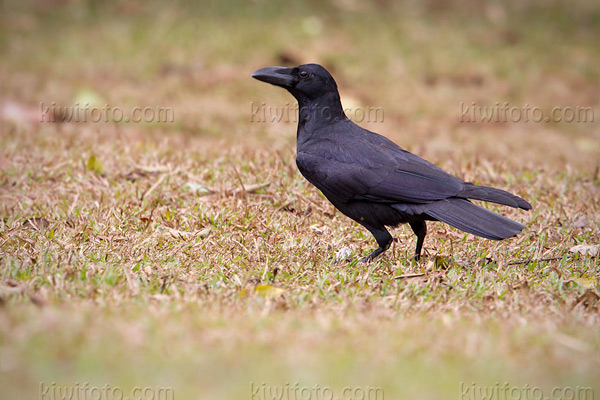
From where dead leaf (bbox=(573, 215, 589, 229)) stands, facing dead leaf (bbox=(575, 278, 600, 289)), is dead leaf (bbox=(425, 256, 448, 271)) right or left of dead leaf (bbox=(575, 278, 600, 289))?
right

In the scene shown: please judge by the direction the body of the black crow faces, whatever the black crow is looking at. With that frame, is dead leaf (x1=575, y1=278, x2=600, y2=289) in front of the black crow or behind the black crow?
behind

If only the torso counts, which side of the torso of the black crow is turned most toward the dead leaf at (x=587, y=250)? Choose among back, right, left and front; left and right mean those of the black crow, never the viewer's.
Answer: back

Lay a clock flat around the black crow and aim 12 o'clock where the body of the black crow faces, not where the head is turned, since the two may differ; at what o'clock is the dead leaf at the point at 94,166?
The dead leaf is roughly at 1 o'clock from the black crow.

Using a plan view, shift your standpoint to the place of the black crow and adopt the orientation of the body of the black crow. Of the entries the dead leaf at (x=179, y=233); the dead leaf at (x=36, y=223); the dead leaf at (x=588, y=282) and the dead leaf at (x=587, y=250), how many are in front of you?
2

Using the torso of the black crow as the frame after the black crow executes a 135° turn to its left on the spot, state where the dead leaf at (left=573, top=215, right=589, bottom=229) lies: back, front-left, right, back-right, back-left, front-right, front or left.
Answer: left

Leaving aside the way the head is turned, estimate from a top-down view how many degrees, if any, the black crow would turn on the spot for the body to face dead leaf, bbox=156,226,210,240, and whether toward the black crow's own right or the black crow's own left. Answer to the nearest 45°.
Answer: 0° — it already faces it

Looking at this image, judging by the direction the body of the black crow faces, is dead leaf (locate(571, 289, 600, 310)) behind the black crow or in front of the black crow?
behind

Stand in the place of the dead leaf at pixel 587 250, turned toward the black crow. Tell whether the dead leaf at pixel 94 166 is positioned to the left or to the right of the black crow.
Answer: right

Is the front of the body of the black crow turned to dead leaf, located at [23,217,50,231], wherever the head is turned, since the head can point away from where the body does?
yes

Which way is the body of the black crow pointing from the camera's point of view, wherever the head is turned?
to the viewer's left

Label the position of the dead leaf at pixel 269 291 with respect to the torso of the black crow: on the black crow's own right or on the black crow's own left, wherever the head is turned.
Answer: on the black crow's own left
